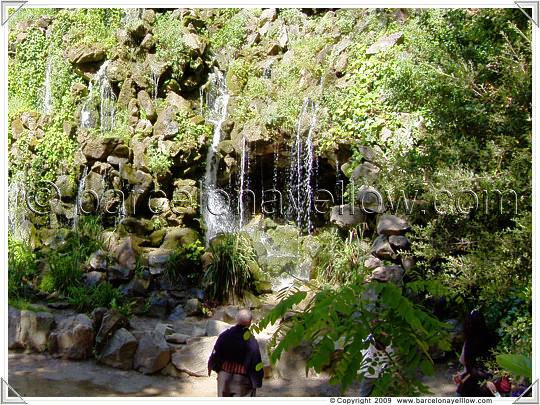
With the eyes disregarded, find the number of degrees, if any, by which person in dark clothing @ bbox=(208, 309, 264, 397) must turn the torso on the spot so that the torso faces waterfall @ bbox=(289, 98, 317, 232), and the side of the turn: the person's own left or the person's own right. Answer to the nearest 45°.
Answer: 0° — they already face it

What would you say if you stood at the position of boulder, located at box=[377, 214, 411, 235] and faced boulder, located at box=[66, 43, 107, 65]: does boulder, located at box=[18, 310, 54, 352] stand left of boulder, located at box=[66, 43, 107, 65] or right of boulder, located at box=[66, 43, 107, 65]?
left

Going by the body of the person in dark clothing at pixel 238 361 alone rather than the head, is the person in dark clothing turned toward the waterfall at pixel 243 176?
yes

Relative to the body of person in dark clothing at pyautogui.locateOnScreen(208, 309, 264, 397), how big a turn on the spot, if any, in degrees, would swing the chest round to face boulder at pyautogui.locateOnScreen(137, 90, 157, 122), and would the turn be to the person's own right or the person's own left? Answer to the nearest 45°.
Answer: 0° — they already face it

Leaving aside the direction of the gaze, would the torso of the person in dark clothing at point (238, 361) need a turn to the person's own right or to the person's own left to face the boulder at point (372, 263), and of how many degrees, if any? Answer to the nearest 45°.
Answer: approximately 45° to the person's own right

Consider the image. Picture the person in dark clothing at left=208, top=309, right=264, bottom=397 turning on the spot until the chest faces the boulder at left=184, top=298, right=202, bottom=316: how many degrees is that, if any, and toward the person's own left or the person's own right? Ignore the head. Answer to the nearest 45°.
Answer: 0° — they already face it

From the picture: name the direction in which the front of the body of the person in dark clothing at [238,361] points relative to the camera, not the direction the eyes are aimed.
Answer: away from the camera

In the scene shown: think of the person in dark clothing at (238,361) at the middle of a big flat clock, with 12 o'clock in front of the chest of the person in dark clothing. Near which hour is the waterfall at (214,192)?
The waterfall is roughly at 12 o'clock from the person in dark clothing.
